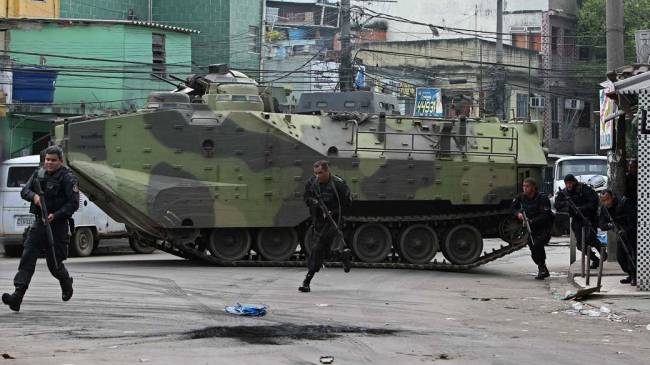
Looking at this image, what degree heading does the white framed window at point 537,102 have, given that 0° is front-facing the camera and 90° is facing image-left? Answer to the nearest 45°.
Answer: approximately 0°

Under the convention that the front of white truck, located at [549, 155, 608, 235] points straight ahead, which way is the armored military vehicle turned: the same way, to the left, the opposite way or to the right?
to the right

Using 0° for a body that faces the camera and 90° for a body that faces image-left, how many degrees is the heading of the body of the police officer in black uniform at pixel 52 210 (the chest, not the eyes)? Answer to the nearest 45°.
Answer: approximately 45°

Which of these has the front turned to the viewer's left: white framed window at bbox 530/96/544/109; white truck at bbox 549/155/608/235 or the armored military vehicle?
the armored military vehicle

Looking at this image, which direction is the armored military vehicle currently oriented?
to the viewer's left

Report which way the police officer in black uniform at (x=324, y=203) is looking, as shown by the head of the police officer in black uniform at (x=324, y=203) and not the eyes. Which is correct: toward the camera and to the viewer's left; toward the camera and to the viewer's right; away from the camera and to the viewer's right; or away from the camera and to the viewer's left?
toward the camera and to the viewer's left

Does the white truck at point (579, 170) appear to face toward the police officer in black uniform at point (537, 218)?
yes

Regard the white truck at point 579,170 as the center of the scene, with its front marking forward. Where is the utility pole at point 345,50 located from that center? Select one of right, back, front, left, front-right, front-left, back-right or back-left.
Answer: right

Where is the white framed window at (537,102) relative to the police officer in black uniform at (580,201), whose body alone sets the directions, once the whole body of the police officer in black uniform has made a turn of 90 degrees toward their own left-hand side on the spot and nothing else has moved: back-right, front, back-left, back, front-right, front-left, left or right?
back-left

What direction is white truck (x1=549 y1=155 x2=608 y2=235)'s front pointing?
toward the camera

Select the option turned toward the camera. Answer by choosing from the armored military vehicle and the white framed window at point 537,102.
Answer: the white framed window

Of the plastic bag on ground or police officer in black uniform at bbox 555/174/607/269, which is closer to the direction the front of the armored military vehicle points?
the plastic bag on ground

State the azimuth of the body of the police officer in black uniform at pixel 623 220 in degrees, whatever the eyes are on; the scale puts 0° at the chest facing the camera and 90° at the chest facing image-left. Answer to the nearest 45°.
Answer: approximately 45°

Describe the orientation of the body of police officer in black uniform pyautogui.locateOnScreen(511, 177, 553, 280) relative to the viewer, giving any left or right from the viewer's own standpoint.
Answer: facing the viewer and to the left of the viewer

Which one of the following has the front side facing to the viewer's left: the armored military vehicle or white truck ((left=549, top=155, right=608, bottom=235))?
the armored military vehicle
